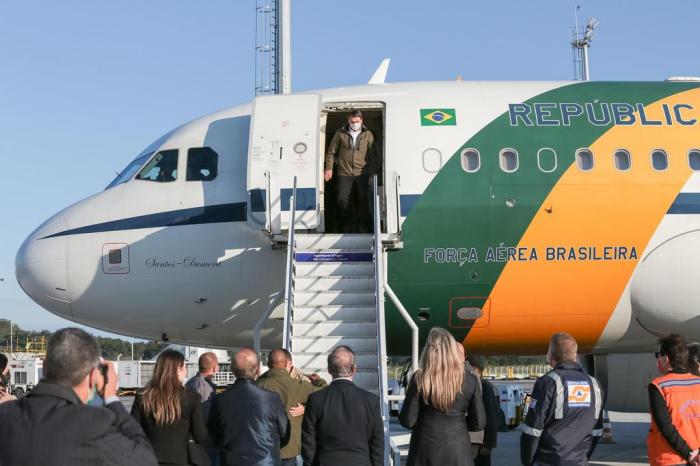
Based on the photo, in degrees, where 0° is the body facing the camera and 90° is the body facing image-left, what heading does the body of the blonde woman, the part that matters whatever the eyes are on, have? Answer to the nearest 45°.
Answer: approximately 180°

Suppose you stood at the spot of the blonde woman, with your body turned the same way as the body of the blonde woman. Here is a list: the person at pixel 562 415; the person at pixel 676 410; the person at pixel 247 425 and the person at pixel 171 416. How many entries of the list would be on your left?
2

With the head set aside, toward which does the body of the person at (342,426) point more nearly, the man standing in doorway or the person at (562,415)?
the man standing in doorway

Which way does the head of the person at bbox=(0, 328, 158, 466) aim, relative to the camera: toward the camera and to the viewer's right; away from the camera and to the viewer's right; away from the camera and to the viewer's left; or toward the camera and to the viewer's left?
away from the camera and to the viewer's right

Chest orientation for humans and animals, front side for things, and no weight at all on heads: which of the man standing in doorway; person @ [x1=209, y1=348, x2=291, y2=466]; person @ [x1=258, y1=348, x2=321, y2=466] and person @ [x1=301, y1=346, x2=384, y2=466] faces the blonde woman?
the man standing in doorway

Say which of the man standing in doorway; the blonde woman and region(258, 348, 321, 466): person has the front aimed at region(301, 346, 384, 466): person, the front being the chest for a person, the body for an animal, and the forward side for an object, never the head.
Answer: the man standing in doorway

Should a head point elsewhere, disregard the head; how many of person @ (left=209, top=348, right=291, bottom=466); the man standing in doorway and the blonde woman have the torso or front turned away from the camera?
2

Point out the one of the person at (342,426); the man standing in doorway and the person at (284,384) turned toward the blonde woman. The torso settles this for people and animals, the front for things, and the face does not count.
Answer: the man standing in doorway

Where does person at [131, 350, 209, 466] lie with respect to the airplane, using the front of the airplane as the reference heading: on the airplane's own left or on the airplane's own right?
on the airplane's own left

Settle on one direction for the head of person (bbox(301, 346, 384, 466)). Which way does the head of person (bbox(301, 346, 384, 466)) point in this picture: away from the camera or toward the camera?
away from the camera

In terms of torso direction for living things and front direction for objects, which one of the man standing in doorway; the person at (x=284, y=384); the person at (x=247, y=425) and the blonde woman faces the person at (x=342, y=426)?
the man standing in doorway

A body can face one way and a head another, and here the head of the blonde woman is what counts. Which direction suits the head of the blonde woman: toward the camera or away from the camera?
away from the camera

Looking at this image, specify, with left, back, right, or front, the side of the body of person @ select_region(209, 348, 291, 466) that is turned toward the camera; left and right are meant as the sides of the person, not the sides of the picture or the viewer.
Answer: back

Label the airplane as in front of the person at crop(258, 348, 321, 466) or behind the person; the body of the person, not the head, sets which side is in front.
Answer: in front
